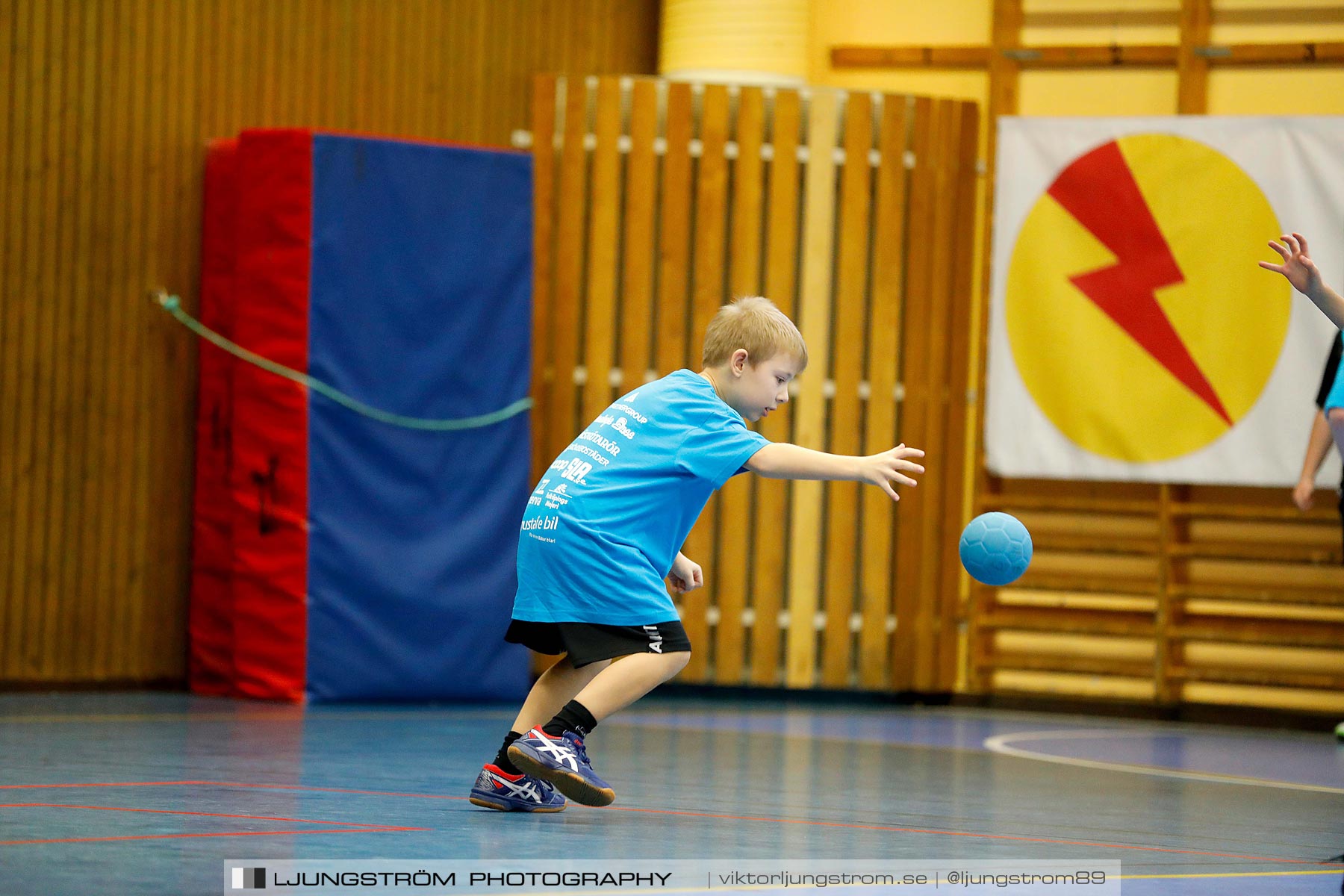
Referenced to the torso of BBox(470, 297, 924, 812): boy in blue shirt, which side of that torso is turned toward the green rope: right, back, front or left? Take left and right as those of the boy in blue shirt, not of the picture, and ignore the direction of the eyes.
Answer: left

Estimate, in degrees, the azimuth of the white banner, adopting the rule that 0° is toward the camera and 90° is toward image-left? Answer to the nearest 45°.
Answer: approximately 0°

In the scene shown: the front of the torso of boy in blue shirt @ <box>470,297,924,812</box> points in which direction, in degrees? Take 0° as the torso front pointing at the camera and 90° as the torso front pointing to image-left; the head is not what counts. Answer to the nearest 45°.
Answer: approximately 270°

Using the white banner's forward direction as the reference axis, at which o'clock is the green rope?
The green rope is roughly at 2 o'clock from the white banner.

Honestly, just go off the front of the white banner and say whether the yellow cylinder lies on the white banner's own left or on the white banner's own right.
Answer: on the white banner's own right

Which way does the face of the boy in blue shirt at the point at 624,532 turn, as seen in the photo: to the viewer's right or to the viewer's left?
to the viewer's right

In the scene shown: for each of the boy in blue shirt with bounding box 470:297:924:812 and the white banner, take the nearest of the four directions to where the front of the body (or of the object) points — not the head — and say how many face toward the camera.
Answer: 1

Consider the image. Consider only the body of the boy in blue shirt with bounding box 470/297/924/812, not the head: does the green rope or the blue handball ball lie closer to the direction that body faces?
the blue handball ball
